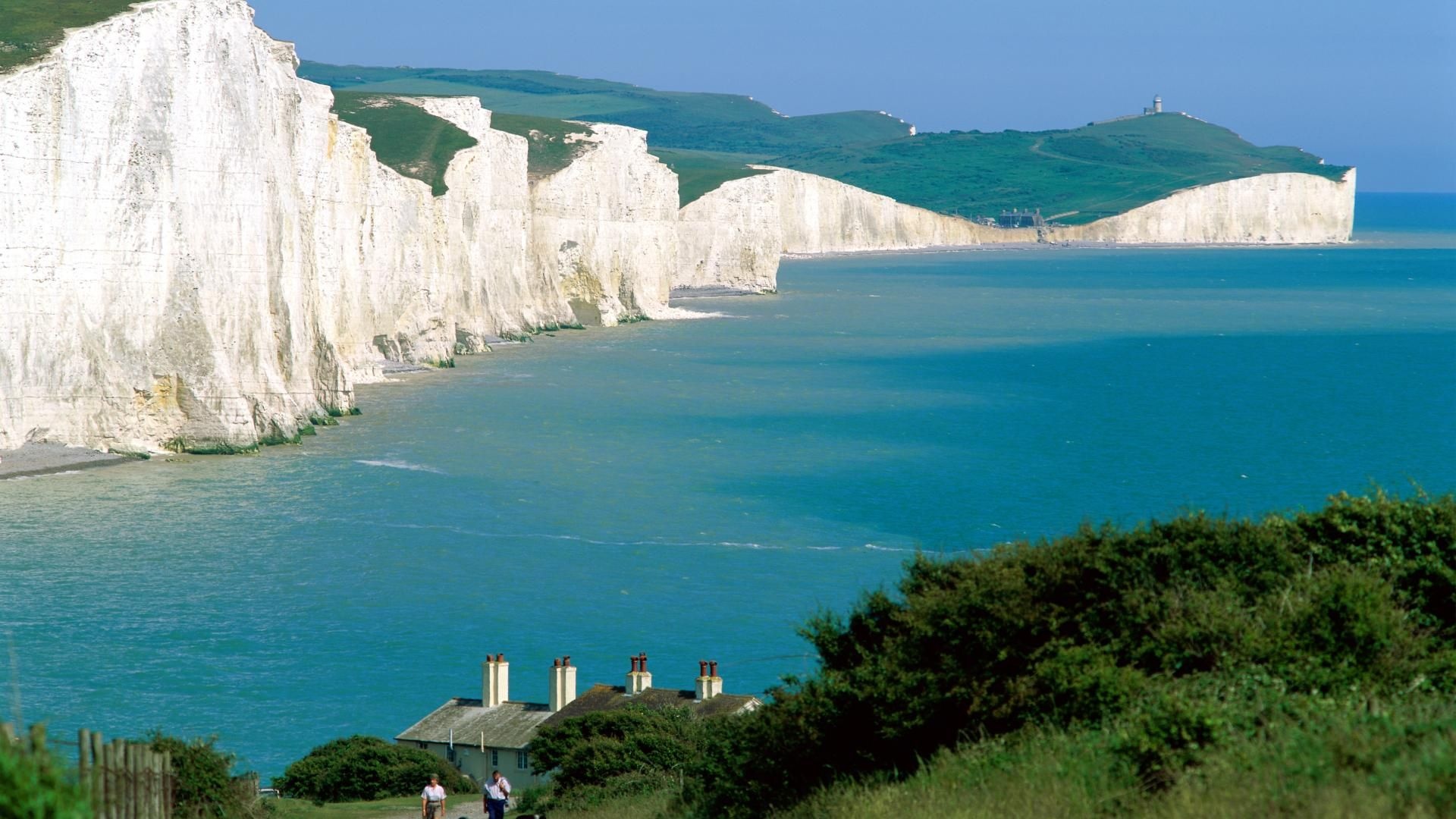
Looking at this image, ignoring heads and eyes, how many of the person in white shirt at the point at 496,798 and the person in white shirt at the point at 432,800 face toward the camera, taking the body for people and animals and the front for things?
2

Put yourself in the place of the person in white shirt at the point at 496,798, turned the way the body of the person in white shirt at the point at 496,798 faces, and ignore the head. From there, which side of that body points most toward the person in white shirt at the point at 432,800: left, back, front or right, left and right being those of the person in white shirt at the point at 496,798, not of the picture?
right

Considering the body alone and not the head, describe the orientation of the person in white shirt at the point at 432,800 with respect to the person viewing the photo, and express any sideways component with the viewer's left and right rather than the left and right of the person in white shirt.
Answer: facing the viewer

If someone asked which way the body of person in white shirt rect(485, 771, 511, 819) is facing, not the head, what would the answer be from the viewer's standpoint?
toward the camera

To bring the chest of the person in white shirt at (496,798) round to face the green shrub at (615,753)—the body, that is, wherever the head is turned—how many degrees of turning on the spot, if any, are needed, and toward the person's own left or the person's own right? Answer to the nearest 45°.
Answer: approximately 135° to the person's own left
